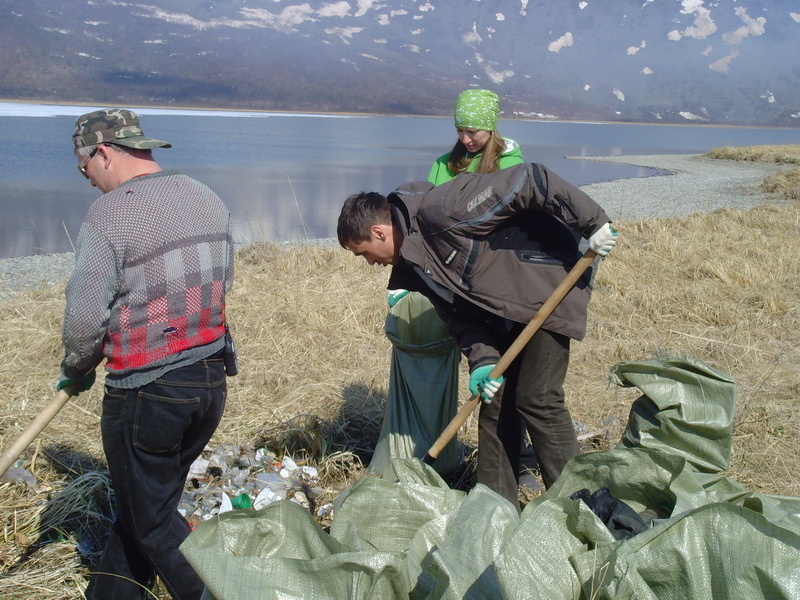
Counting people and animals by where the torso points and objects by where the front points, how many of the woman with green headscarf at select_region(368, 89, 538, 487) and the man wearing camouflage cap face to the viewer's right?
0

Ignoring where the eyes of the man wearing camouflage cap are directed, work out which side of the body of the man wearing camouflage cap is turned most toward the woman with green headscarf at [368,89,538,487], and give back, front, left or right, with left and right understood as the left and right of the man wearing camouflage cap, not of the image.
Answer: right

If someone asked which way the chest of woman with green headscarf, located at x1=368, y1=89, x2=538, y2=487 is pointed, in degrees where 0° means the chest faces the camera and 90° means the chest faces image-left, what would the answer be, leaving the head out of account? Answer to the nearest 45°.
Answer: approximately 45°

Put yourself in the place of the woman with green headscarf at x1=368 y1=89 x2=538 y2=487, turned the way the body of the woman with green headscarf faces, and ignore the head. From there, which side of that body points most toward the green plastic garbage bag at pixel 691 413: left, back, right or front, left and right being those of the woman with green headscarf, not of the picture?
left

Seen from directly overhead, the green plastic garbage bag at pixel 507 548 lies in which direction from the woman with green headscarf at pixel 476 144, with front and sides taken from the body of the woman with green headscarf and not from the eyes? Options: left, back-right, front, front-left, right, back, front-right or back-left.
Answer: front-left

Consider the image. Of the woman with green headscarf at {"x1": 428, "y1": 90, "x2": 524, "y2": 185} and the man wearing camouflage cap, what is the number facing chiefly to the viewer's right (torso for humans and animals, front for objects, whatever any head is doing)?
0

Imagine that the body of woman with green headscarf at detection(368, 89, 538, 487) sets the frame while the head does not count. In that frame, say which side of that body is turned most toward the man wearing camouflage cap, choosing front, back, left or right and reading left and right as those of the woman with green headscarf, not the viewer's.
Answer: front

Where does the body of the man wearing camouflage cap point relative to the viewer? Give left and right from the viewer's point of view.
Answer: facing away from the viewer and to the left of the viewer

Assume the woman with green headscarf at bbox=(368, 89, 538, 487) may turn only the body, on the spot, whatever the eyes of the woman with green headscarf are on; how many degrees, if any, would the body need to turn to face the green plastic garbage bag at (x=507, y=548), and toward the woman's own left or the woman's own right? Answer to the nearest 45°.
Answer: approximately 45° to the woman's own left
